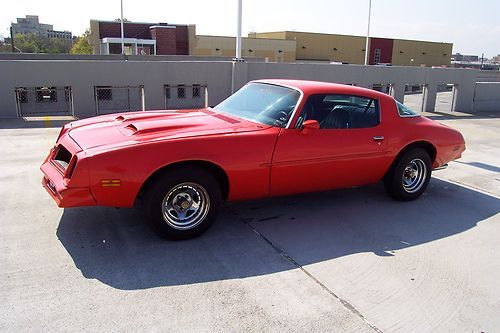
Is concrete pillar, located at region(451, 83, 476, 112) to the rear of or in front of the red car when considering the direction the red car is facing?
to the rear

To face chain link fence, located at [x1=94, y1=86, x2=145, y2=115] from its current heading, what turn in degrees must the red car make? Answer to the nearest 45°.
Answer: approximately 90° to its right

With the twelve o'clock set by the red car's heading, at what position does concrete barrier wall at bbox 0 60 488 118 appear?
The concrete barrier wall is roughly at 4 o'clock from the red car.

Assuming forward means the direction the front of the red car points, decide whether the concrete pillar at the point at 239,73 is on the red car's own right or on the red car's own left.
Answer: on the red car's own right

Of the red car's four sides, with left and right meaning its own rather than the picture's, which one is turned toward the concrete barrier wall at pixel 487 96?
back

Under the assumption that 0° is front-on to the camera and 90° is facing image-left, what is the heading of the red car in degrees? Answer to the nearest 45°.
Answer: approximately 45°

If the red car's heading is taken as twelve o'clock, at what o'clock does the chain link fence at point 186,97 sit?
The chain link fence is roughly at 4 o'clock from the red car.
